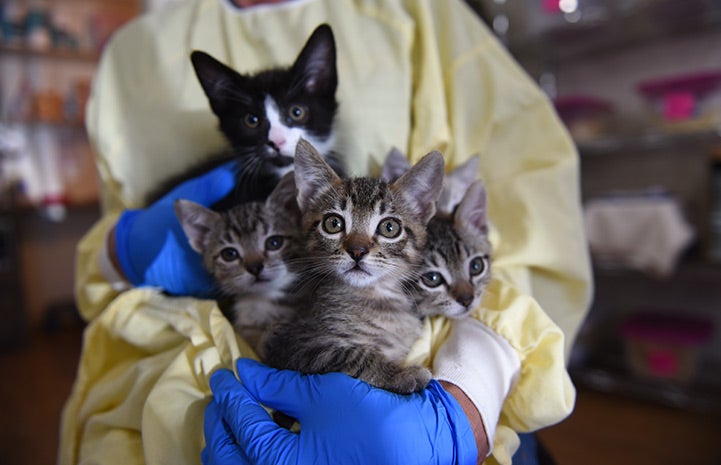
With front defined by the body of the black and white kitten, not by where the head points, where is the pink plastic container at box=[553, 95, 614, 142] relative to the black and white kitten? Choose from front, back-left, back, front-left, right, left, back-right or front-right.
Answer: back-left

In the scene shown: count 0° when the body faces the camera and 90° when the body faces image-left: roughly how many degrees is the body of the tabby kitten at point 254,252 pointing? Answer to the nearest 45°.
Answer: approximately 0°

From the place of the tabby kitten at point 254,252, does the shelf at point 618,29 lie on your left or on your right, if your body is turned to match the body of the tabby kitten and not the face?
on your left

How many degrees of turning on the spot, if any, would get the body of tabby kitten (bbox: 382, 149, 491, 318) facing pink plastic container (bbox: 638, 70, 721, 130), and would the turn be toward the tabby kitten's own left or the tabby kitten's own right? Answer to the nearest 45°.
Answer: approximately 135° to the tabby kitten's own left

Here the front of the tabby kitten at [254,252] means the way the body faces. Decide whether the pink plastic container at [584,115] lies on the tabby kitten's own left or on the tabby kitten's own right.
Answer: on the tabby kitten's own left

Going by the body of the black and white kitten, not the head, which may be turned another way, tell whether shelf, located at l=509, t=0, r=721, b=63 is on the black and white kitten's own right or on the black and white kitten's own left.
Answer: on the black and white kitten's own left
